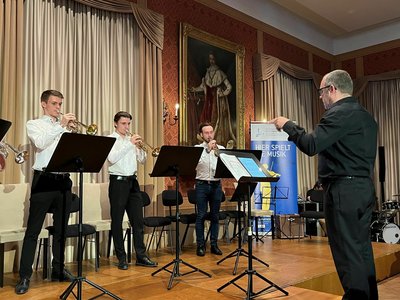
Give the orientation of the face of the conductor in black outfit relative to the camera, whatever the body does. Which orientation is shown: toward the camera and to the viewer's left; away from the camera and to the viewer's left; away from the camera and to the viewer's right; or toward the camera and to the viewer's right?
away from the camera and to the viewer's left

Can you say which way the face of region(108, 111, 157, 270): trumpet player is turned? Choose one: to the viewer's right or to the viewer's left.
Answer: to the viewer's right

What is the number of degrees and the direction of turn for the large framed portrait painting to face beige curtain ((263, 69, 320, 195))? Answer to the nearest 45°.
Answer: approximately 90° to its left

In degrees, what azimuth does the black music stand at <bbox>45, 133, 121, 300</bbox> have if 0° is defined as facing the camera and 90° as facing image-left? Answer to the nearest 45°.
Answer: approximately 135°

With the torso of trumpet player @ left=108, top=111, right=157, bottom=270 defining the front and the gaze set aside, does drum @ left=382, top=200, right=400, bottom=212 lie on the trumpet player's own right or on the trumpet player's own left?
on the trumpet player's own left

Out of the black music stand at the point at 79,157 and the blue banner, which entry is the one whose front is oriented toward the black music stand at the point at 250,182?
the blue banner
